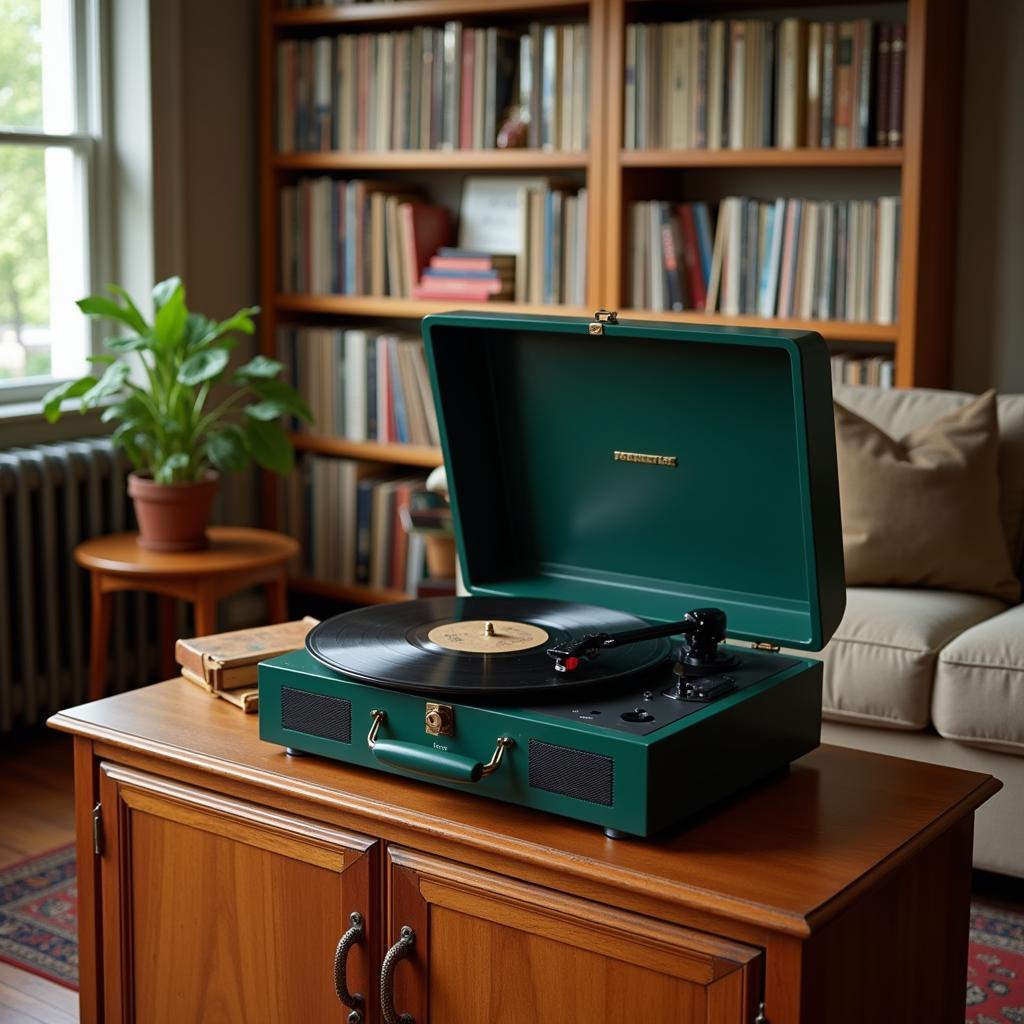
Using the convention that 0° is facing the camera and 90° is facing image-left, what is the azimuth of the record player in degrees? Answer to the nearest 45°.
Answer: approximately 45°

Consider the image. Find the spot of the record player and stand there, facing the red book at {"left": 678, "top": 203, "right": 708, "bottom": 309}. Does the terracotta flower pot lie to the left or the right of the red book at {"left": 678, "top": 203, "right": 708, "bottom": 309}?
left

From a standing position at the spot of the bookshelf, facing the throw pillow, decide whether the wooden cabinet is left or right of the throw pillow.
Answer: right

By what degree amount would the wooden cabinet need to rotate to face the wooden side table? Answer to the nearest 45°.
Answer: approximately 135° to its right

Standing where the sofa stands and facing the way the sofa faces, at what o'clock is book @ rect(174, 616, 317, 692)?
The book is roughly at 12 o'clock from the sofa.

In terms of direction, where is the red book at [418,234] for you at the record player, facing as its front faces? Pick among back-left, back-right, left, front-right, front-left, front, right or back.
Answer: back-right

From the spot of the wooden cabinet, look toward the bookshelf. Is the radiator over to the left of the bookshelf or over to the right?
left

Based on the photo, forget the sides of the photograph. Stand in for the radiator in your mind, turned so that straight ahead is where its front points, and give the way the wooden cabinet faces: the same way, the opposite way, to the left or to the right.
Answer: to the right

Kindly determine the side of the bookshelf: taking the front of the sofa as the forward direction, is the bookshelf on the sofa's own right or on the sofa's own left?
on the sofa's own right
